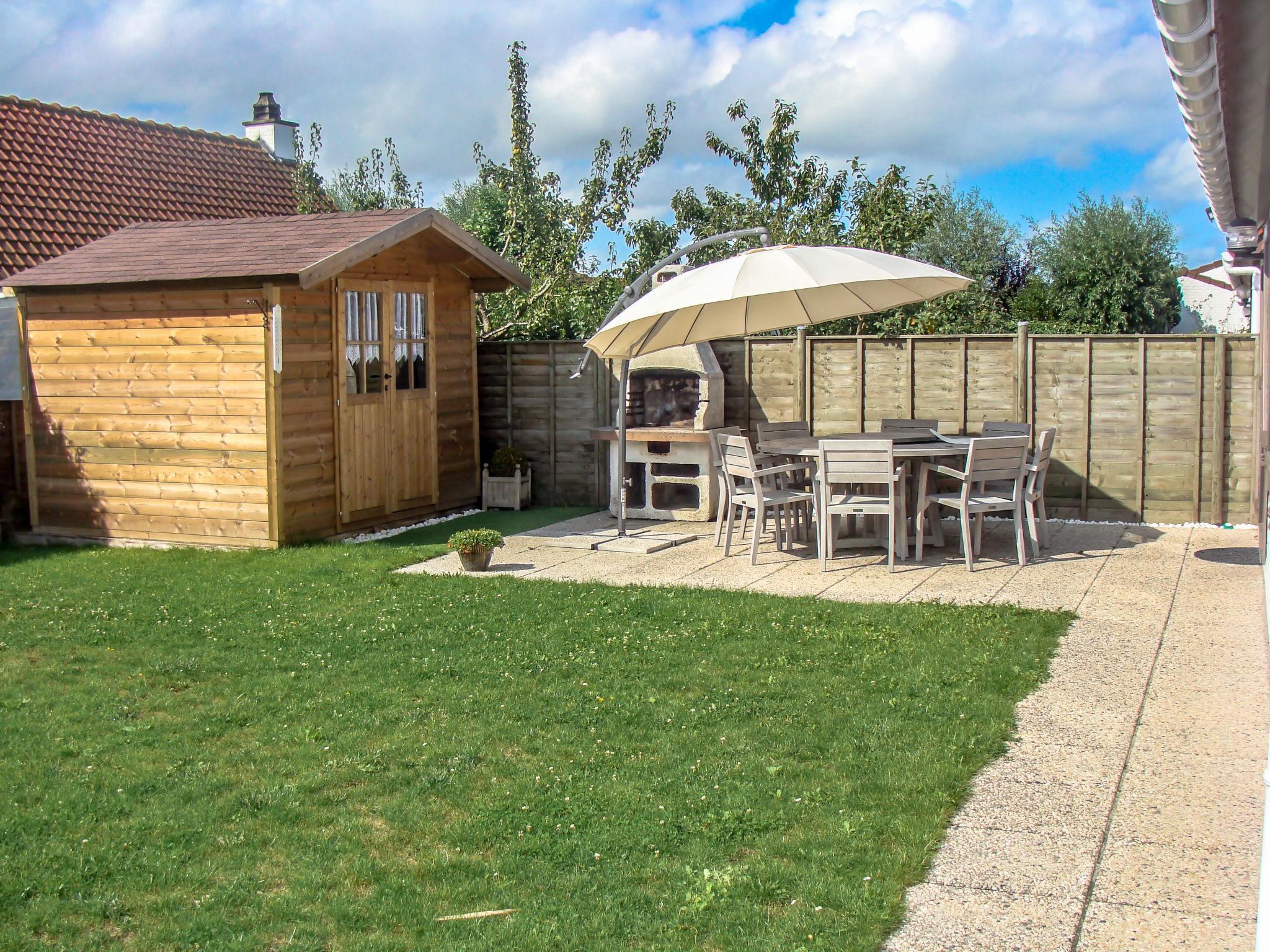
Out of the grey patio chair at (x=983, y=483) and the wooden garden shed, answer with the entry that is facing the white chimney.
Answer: the grey patio chair

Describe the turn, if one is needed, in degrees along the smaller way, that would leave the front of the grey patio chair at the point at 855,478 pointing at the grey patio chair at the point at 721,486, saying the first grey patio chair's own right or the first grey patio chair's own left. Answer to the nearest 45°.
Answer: approximately 45° to the first grey patio chair's own left

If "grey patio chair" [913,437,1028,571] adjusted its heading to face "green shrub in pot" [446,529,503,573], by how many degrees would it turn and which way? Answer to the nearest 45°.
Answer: approximately 45° to its left

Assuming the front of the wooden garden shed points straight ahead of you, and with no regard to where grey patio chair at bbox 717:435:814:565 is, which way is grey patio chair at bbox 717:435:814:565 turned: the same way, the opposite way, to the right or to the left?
to the left

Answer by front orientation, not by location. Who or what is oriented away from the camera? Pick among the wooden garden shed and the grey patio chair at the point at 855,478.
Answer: the grey patio chair

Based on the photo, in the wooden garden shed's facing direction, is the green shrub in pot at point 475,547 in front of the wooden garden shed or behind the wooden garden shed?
in front

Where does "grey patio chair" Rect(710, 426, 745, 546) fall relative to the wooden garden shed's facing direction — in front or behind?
in front

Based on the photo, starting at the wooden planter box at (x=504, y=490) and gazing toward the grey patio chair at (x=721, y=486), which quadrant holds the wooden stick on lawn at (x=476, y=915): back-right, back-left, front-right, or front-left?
front-right

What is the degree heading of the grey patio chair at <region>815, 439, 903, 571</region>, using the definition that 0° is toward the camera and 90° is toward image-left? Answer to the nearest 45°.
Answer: approximately 180°

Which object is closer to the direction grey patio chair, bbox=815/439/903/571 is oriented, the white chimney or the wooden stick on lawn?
the white chimney

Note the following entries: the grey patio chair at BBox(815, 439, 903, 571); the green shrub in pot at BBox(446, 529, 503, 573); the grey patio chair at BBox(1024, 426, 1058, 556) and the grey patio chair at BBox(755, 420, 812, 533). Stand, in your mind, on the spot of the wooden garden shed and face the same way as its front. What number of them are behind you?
0

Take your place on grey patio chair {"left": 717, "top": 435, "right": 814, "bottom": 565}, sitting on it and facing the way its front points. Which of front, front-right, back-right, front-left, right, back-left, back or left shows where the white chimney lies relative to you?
left

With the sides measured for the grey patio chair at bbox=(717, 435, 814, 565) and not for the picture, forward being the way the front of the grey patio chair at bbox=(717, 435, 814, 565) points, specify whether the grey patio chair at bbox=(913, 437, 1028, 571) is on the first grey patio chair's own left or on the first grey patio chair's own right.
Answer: on the first grey patio chair's own right

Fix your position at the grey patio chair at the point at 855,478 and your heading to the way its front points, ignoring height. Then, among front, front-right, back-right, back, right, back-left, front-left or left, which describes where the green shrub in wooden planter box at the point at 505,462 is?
front-left

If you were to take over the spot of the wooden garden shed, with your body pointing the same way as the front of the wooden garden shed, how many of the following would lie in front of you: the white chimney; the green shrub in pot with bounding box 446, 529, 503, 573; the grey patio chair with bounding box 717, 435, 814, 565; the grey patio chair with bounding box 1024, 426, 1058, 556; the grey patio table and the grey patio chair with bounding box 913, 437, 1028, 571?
5

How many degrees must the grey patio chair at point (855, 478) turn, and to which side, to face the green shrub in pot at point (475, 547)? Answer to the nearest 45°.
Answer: approximately 90° to its left

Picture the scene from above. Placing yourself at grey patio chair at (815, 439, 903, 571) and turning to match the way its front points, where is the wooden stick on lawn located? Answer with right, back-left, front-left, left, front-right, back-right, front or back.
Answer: back

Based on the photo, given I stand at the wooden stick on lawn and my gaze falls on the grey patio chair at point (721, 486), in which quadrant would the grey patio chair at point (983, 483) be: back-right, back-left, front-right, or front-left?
front-right

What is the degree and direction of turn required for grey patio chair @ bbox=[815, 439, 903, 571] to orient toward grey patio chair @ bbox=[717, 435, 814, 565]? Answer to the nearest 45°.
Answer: approximately 45° to its left

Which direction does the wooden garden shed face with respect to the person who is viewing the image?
facing the viewer and to the right of the viewer

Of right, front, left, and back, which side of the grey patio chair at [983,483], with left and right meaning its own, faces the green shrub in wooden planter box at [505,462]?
front

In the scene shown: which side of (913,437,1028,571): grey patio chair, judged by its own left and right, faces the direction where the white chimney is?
front

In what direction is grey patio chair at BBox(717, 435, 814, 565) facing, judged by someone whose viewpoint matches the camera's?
facing away from the viewer and to the right of the viewer

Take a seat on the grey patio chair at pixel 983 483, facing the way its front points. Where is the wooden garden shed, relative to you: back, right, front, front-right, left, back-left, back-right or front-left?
front-left

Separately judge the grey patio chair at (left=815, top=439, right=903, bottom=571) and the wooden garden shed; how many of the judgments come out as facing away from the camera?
1
